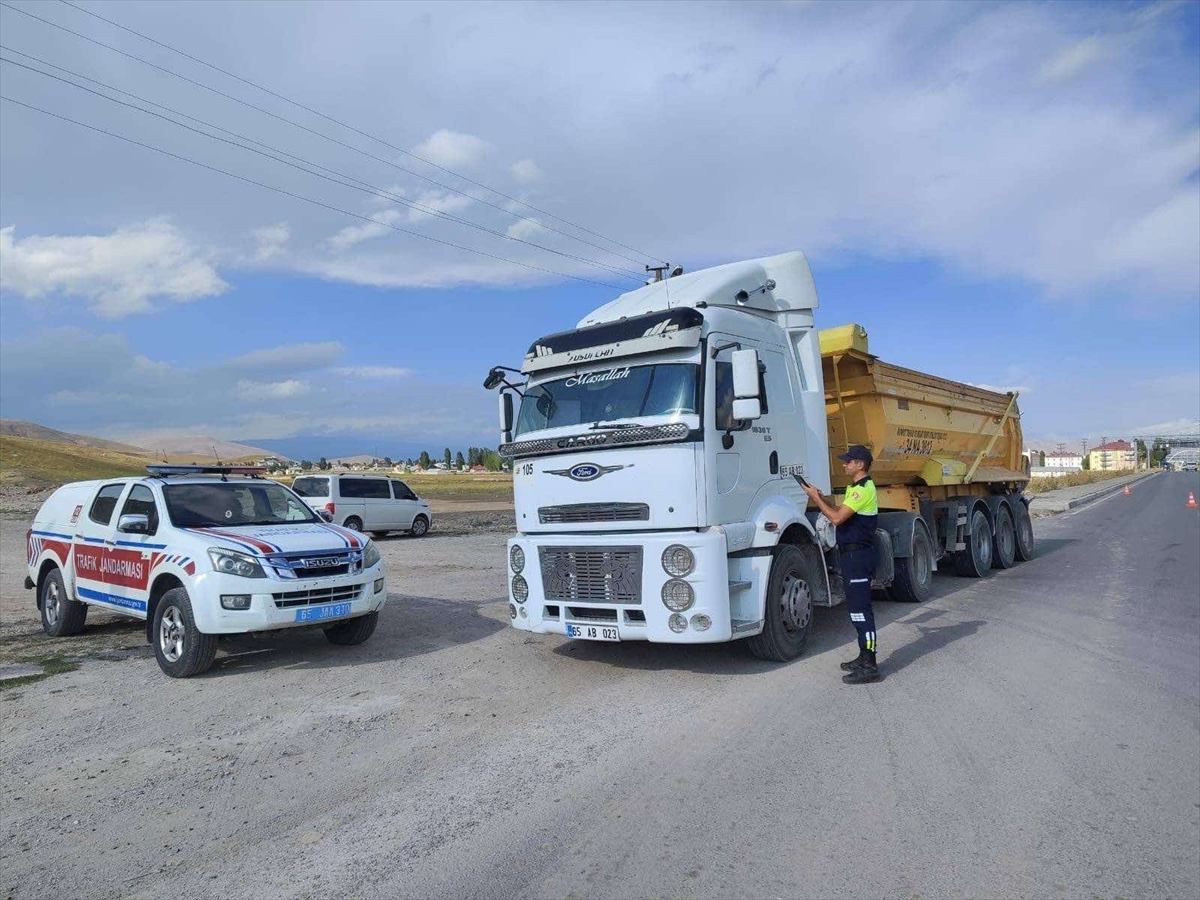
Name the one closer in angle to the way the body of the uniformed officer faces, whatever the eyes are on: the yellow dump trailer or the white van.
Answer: the white van

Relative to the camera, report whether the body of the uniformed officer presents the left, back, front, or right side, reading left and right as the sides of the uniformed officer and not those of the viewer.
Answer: left

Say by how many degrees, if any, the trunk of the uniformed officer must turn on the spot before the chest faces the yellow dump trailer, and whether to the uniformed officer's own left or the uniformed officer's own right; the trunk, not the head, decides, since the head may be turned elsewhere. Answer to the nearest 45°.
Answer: approximately 90° to the uniformed officer's own right

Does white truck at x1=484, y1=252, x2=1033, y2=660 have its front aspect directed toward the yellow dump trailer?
no

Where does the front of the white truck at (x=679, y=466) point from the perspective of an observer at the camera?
facing the viewer and to the left of the viewer

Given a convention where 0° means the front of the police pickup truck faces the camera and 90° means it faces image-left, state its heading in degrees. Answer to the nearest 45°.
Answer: approximately 315°

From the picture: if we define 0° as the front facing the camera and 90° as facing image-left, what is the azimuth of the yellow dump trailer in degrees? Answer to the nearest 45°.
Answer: approximately 45°

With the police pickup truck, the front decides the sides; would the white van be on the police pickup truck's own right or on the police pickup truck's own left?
on the police pickup truck's own left

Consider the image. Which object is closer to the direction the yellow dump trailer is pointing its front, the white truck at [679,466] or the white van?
the white truck

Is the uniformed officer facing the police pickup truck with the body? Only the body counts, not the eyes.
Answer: yes

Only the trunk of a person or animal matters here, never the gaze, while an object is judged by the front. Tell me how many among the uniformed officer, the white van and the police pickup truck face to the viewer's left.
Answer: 1

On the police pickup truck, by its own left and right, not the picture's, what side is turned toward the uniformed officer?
front

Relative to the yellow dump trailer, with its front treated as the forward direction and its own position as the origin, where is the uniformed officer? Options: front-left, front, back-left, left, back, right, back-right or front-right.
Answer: front-left

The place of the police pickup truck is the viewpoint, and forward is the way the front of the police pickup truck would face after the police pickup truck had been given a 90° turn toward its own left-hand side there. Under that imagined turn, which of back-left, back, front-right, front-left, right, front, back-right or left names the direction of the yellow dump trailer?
front-right

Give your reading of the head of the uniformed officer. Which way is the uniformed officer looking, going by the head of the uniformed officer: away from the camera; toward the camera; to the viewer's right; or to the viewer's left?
to the viewer's left
